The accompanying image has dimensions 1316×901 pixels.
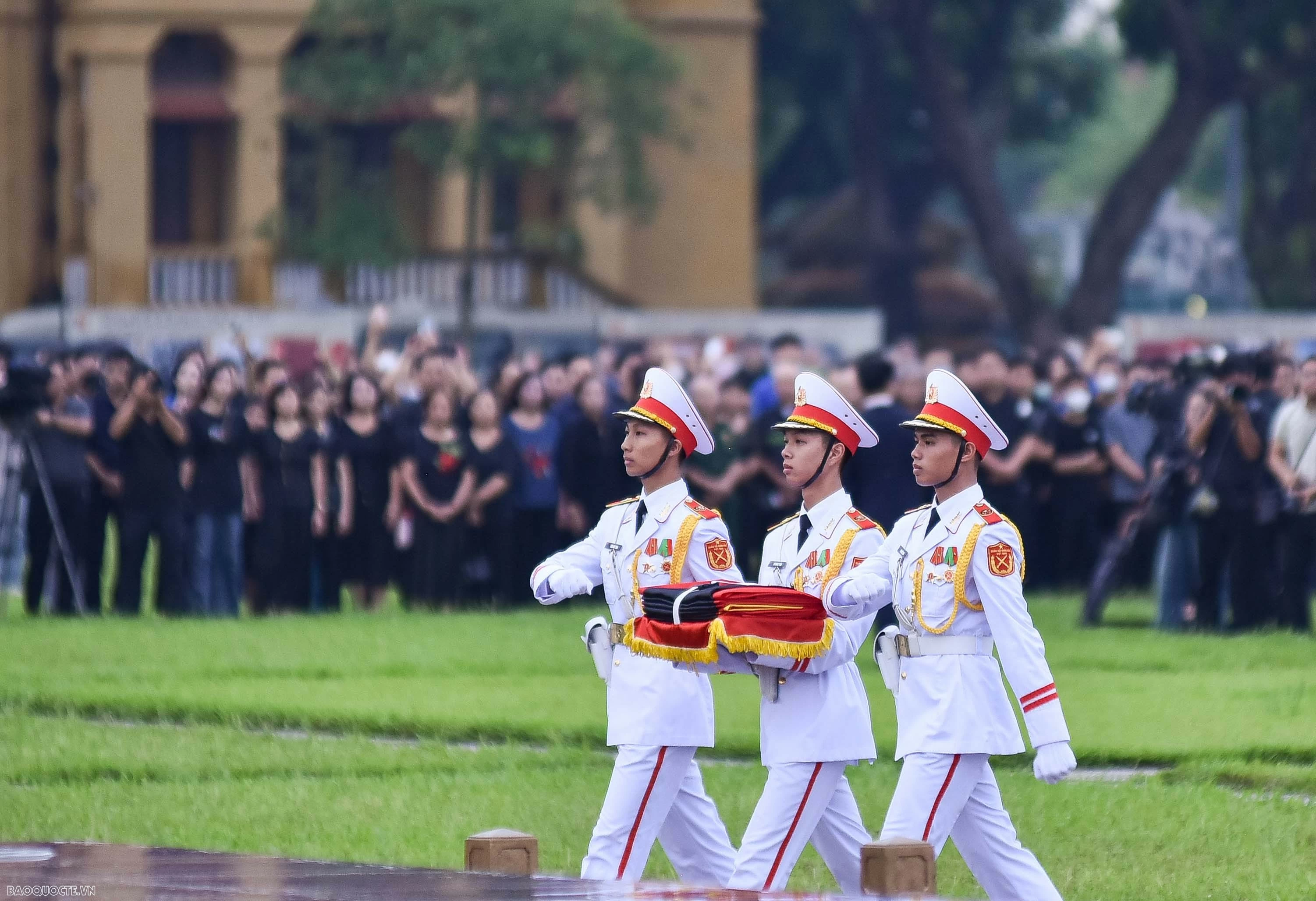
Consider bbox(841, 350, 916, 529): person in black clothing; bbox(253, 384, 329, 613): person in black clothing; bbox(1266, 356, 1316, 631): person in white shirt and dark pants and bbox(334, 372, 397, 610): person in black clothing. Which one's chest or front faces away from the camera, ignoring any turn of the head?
bbox(841, 350, 916, 529): person in black clothing

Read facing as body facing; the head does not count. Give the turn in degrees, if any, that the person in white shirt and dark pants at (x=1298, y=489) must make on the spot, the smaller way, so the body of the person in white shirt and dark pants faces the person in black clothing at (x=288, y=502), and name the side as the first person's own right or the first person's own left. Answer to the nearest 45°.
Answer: approximately 90° to the first person's own right

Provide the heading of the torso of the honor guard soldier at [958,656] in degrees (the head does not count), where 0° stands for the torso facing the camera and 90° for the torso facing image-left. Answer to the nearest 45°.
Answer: approximately 45°

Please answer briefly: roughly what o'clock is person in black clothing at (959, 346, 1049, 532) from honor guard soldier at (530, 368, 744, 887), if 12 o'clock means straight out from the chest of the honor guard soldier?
The person in black clothing is roughly at 5 o'clock from the honor guard soldier.

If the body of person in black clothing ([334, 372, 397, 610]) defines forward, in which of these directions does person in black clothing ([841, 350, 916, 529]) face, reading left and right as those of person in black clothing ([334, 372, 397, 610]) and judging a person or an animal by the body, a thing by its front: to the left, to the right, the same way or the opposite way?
the opposite way

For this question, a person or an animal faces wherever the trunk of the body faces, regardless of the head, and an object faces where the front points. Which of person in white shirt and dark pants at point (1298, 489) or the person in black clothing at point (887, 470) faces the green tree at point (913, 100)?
the person in black clothing

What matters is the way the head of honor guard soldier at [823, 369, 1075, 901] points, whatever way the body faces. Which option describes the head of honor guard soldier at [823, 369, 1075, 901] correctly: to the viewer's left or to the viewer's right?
to the viewer's left

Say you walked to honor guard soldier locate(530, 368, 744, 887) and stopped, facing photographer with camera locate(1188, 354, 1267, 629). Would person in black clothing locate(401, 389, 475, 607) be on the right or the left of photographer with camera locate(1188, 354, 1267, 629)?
left

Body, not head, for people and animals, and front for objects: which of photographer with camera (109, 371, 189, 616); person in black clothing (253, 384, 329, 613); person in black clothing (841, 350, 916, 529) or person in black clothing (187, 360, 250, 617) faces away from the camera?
person in black clothing (841, 350, 916, 529)

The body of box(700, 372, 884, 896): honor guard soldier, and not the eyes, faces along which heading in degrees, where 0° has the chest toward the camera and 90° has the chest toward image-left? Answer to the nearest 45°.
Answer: approximately 45°
